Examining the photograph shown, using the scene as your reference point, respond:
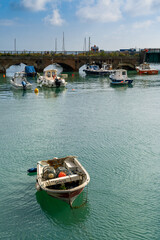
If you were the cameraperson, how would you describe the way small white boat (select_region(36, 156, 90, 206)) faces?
facing the viewer
